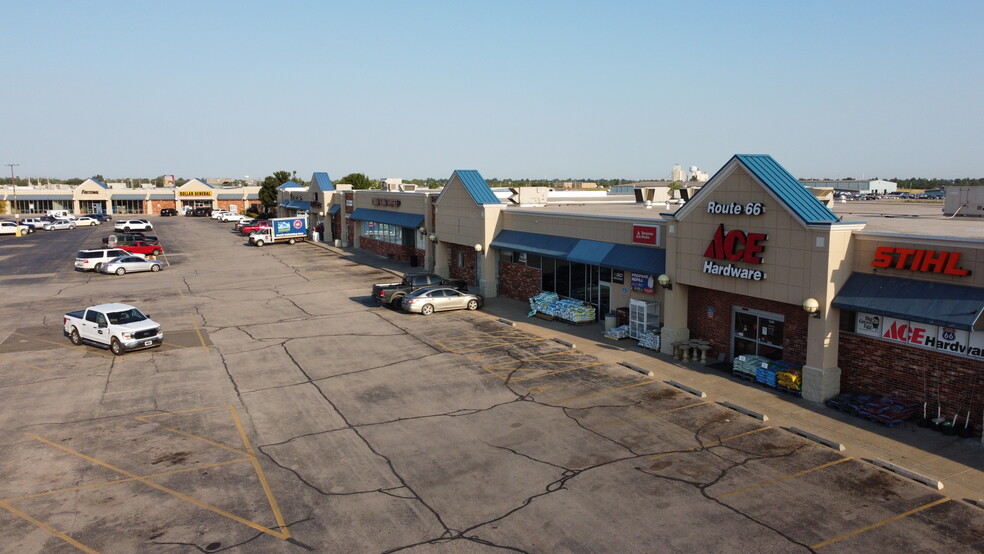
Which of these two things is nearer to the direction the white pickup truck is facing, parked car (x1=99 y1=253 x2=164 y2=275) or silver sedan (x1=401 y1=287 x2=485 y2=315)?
the silver sedan

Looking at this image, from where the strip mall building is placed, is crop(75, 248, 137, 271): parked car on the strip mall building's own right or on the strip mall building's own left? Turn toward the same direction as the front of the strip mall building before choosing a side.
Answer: on the strip mall building's own right

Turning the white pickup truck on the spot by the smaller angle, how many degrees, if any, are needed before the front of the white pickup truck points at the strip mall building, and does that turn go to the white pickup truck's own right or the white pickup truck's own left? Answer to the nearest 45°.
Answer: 0° — it already faces it

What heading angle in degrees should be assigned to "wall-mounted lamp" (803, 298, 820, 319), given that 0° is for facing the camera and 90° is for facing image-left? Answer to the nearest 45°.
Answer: approximately 45°

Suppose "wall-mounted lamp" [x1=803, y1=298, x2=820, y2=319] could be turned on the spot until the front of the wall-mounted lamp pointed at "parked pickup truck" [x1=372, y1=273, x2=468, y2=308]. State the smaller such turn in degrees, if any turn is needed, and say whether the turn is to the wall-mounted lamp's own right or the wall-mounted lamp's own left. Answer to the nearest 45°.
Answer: approximately 90° to the wall-mounted lamp's own right

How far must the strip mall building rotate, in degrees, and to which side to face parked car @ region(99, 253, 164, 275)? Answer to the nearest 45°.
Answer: approximately 90° to its right

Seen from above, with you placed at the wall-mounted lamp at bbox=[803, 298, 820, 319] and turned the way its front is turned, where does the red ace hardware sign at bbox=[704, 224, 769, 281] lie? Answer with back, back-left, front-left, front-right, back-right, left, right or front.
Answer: right

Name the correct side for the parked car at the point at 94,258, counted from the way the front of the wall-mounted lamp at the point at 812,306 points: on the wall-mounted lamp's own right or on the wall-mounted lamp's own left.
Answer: on the wall-mounted lamp's own right
